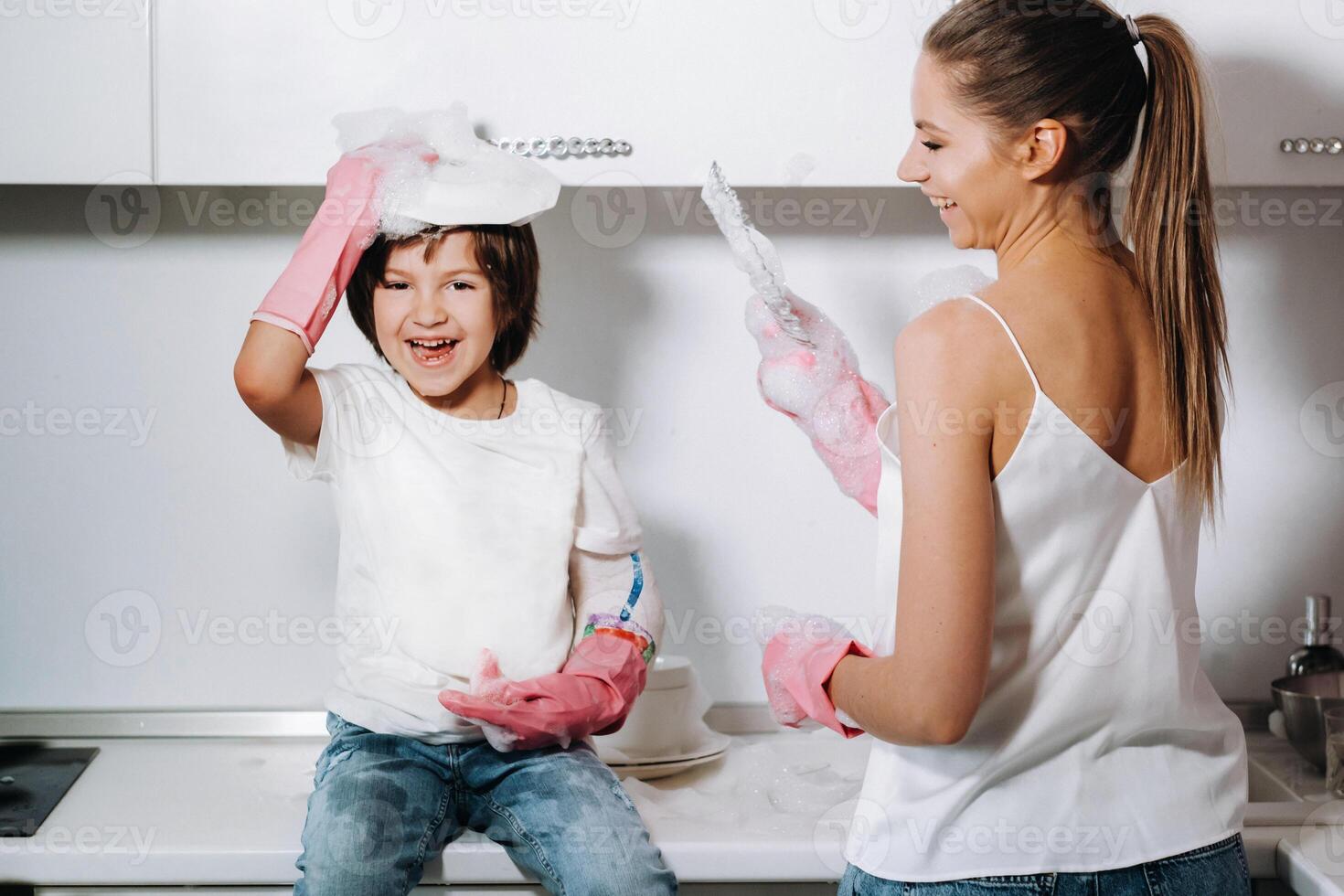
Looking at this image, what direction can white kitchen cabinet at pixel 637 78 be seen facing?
toward the camera

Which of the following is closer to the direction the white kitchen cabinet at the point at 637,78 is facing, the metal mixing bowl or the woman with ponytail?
the woman with ponytail

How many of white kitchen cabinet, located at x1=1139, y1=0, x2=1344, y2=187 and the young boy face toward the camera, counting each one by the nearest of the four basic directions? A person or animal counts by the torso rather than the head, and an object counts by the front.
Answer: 2

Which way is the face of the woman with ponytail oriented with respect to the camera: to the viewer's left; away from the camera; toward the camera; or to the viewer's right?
to the viewer's left

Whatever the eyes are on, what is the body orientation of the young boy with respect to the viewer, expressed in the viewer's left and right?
facing the viewer

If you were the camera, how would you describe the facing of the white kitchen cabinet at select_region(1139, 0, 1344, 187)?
facing the viewer

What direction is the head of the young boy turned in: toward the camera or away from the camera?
toward the camera

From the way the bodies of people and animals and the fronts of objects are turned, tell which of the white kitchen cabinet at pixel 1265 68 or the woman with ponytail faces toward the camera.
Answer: the white kitchen cabinet

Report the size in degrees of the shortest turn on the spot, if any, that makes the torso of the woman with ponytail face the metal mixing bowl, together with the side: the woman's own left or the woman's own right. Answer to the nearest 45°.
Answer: approximately 90° to the woman's own right

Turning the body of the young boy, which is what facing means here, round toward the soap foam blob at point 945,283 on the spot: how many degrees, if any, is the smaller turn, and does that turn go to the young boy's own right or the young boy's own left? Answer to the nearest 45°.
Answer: approximately 90° to the young boy's own left

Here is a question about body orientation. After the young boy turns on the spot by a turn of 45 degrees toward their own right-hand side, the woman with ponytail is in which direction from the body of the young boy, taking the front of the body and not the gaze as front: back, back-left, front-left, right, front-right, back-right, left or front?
left

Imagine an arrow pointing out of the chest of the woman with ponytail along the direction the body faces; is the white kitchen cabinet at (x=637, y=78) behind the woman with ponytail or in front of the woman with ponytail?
in front

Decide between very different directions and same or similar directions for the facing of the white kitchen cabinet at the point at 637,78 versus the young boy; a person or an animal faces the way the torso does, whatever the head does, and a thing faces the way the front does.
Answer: same or similar directions

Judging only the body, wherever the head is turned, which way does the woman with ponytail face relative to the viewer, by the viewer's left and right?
facing away from the viewer and to the left of the viewer
